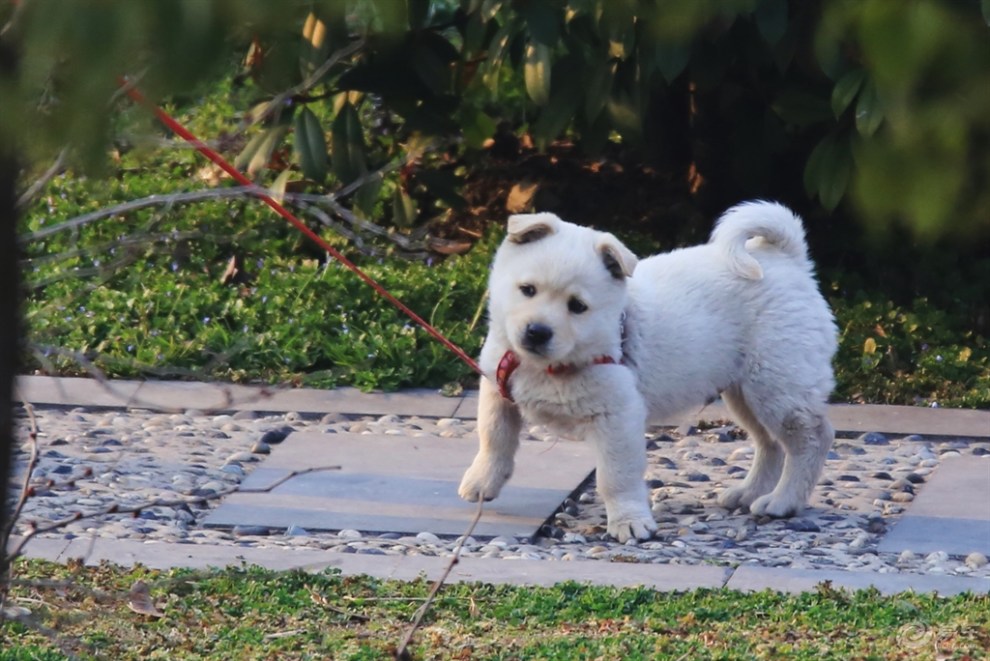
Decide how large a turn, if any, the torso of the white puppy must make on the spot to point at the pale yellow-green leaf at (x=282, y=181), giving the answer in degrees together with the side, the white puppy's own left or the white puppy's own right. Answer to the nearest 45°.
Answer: approximately 90° to the white puppy's own right

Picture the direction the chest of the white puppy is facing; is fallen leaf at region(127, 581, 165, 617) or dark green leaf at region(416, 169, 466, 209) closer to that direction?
the fallen leaf

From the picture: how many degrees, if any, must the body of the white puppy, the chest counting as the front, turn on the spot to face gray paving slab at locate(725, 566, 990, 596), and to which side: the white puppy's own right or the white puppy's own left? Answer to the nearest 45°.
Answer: approximately 90° to the white puppy's own left

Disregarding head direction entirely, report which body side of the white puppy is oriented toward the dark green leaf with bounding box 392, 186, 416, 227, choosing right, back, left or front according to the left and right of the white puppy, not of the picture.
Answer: right

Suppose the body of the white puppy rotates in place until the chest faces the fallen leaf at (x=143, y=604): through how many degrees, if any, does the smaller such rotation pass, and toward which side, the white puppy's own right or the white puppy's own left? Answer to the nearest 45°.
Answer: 0° — it already faces it

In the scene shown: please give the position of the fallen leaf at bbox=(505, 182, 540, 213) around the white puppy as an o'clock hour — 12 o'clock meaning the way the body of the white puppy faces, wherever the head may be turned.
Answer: The fallen leaf is roughly at 4 o'clock from the white puppy.

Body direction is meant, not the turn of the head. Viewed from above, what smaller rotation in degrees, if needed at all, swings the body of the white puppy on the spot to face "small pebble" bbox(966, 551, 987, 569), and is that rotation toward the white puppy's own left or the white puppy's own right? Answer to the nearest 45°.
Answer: approximately 135° to the white puppy's own left

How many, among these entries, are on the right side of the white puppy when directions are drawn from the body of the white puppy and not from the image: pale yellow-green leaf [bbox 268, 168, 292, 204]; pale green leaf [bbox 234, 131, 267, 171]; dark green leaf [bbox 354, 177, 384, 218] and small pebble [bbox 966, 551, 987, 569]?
3

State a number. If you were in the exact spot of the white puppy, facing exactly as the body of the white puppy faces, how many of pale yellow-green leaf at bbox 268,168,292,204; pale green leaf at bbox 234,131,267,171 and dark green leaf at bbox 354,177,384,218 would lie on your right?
3

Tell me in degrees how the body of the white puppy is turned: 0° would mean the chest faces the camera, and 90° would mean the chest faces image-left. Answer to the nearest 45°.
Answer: approximately 45°
